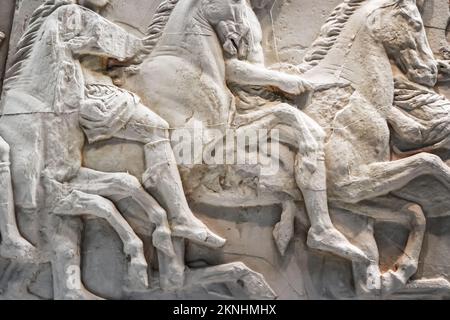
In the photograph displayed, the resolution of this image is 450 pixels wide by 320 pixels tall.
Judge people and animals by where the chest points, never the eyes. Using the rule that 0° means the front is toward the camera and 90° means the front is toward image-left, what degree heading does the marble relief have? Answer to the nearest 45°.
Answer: approximately 0°
